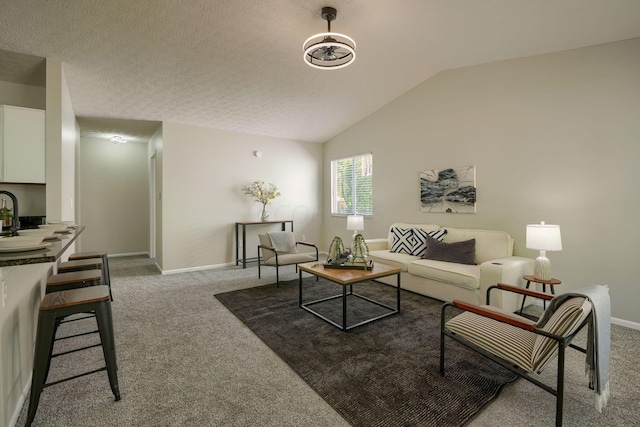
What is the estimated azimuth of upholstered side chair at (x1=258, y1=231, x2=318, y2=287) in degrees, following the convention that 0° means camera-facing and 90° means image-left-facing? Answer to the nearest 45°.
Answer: approximately 315°

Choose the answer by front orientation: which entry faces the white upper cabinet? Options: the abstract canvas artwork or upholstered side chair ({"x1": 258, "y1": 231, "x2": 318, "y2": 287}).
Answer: the abstract canvas artwork

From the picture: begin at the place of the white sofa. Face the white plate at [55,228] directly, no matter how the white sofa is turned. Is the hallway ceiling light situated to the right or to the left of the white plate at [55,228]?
right

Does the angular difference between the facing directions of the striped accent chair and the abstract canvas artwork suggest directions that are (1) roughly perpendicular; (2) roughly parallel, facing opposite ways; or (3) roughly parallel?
roughly perpendicular

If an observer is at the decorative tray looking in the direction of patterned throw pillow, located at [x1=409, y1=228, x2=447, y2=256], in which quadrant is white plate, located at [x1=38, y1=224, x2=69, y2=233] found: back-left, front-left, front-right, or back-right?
back-left

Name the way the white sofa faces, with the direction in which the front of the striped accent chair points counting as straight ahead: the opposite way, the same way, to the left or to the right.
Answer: to the left

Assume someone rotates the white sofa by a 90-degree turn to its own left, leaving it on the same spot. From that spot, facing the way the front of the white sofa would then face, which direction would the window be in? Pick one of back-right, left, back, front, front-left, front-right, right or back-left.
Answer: back

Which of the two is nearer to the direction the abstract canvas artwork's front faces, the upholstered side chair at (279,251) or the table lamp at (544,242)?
the upholstered side chair

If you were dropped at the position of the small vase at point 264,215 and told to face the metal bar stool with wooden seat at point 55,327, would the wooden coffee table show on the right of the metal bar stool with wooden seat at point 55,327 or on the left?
left

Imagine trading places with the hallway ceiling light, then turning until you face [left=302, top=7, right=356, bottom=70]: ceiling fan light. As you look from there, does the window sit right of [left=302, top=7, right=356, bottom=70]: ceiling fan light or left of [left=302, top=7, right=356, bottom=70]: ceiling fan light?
left

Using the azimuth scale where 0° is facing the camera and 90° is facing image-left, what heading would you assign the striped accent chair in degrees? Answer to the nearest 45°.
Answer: approximately 135°

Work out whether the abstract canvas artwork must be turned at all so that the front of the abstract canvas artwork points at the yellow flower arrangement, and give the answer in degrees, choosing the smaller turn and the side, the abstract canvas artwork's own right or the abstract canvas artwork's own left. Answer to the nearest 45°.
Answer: approximately 45° to the abstract canvas artwork's own right
